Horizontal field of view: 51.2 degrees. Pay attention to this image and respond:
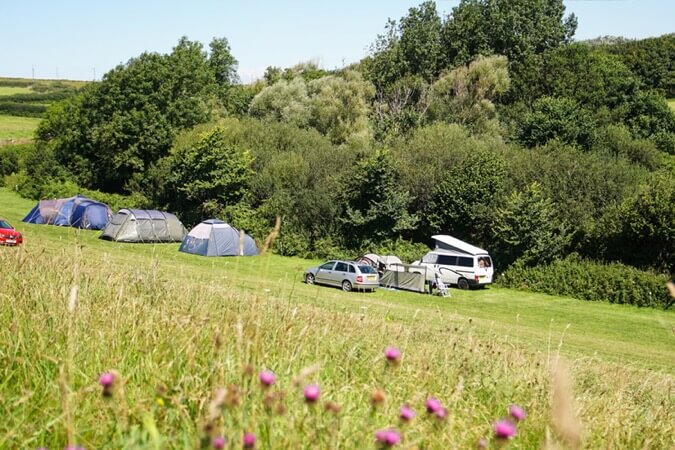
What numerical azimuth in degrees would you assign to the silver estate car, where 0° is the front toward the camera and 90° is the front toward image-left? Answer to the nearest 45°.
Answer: approximately 135°

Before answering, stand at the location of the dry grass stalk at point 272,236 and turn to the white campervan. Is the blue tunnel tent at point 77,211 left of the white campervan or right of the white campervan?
left

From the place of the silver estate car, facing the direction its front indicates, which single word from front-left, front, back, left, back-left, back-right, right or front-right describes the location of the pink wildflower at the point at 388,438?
back-left

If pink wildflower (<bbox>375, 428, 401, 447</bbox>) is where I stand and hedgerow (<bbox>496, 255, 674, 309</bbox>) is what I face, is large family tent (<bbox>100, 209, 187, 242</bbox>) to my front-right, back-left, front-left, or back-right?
front-left

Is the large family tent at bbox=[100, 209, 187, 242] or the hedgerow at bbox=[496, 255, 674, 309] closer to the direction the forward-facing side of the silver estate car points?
the large family tent

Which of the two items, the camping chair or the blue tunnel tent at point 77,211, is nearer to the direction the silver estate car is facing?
the blue tunnel tent

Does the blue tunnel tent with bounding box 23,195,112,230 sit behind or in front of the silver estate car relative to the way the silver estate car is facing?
in front
